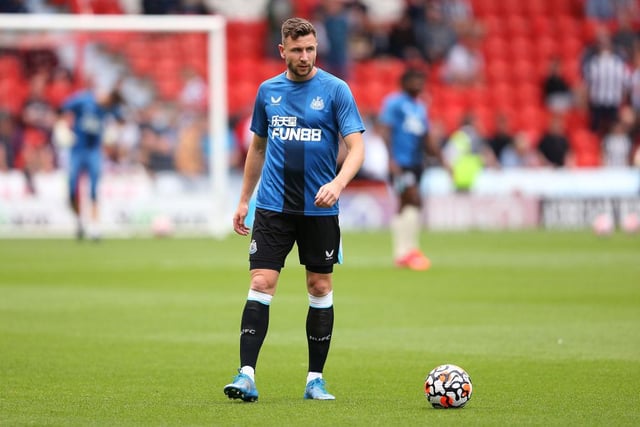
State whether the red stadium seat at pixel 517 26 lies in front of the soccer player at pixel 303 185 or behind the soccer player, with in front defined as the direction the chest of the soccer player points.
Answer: behind

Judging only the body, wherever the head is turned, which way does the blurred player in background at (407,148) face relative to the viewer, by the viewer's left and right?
facing the viewer and to the right of the viewer

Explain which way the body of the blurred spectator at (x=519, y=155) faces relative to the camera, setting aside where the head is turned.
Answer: toward the camera

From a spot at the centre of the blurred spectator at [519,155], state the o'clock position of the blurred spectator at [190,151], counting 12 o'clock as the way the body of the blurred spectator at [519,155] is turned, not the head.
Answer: the blurred spectator at [190,151] is roughly at 2 o'clock from the blurred spectator at [519,155].

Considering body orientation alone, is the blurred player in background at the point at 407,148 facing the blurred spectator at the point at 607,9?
no

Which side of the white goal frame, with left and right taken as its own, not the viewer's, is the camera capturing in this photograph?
front

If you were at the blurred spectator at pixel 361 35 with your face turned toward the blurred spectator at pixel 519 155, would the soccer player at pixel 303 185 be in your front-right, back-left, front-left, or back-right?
front-right

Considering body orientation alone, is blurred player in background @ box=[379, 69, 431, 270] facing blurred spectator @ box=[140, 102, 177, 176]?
no

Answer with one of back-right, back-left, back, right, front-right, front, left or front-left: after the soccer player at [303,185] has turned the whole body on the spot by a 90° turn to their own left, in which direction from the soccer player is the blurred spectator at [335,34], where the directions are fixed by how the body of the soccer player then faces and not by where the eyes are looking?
left

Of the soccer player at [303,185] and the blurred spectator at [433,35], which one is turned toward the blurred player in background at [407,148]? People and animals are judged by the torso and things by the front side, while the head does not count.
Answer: the blurred spectator

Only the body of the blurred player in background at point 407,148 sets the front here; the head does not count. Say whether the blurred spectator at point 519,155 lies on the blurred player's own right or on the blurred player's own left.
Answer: on the blurred player's own left

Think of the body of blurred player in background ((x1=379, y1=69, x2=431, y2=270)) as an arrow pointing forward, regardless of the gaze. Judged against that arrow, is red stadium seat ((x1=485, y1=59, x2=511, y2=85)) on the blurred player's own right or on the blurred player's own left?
on the blurred player's own left

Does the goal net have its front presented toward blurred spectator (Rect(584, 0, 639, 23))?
no

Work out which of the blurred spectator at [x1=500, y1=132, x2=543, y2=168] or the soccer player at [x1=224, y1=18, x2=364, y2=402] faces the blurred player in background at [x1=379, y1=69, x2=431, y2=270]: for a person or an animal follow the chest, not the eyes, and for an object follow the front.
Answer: the blurred spectator

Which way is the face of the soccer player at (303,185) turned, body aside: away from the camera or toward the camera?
toward the camera
